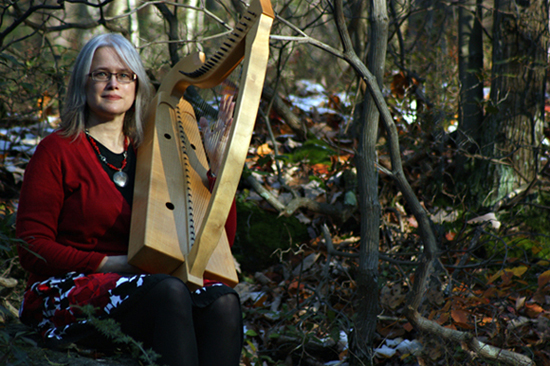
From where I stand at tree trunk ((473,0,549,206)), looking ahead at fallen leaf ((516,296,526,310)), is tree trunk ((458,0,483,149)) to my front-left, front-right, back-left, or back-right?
back-right

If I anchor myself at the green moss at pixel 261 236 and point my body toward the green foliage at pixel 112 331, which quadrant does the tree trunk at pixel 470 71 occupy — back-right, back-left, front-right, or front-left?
back-left

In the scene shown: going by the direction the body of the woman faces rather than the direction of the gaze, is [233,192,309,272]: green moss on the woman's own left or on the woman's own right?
on the woman's own left

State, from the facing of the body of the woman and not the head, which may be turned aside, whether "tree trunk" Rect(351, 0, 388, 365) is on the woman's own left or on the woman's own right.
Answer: on the woman's own left

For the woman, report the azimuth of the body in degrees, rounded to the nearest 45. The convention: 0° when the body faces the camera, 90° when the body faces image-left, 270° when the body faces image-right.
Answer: approximately 315°

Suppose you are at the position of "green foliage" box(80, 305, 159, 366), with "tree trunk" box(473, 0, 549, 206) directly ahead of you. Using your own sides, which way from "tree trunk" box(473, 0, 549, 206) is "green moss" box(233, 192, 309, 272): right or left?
left
